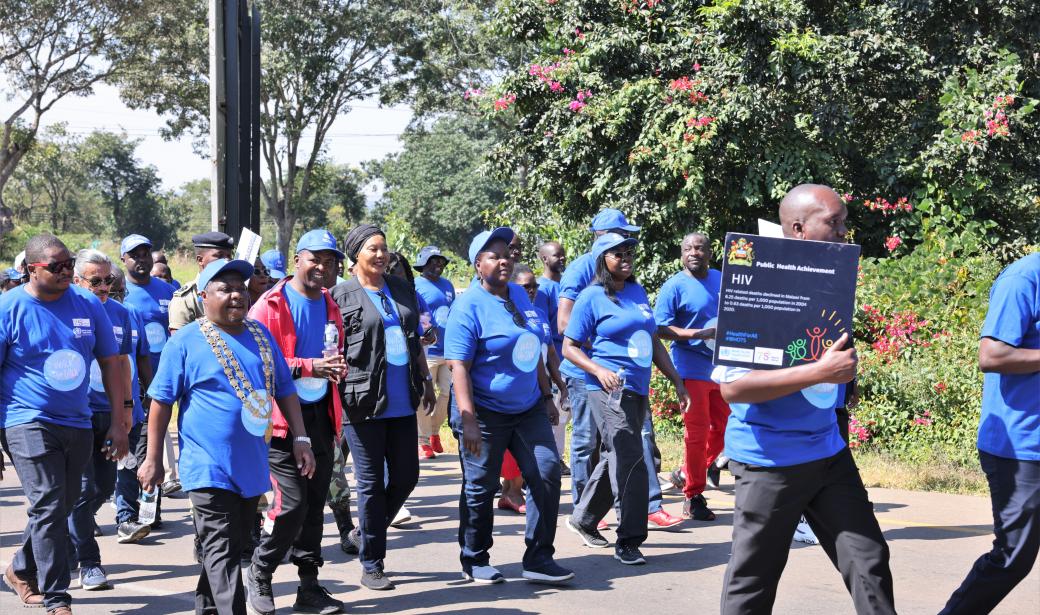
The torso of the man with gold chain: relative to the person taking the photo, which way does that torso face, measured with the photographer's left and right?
facing the viewer and to the right of the viewer

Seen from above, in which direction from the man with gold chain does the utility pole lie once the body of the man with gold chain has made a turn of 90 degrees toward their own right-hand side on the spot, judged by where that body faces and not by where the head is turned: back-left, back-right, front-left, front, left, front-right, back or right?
back-right

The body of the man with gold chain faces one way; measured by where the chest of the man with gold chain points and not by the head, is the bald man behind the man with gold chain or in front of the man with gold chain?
in front

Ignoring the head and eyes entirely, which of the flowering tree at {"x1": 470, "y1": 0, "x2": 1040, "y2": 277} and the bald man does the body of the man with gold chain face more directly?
the bald man

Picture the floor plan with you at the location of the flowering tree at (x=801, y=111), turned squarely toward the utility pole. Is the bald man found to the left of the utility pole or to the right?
left

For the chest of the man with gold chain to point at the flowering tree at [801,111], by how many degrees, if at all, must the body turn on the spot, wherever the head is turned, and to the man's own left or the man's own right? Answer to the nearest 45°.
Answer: approximately 90° to the man's own left
